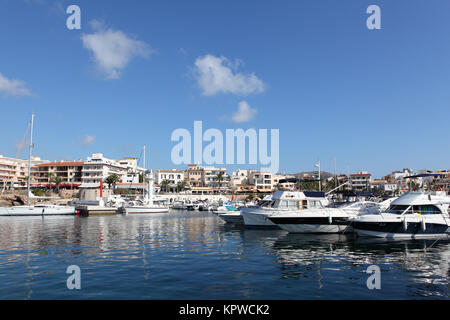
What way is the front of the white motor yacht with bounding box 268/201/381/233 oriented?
to the viewer's left

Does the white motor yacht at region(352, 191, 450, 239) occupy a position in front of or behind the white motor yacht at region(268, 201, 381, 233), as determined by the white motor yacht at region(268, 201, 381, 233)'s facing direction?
behind

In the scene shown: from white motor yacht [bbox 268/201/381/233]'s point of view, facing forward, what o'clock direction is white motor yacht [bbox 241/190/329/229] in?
white motor yacht [bbox 241/190/329/229] is roughly at 2 o'clock from white motor yacht [bbox 268/201/381/233].
